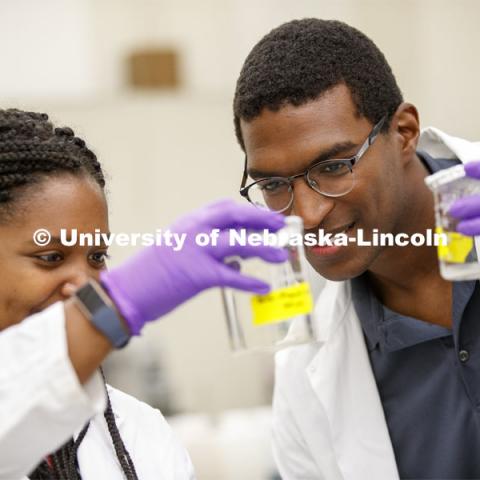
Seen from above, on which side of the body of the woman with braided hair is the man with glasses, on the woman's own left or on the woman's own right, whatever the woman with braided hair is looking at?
on the woman's own left

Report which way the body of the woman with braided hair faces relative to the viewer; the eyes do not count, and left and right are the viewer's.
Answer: facing the viewer and to the right of the viewer

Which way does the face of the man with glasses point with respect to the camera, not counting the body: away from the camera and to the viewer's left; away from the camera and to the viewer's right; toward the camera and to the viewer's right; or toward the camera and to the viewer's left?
toward the camera and to the viewer's left

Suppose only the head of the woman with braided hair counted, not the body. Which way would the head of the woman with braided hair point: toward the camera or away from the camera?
toward the camera
